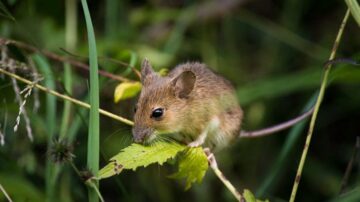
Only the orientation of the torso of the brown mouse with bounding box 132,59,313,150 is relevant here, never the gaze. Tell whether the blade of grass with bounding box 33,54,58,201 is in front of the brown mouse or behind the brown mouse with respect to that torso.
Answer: in front

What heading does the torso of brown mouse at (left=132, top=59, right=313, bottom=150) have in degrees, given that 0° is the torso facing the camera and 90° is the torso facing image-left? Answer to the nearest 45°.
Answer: approximately 45°

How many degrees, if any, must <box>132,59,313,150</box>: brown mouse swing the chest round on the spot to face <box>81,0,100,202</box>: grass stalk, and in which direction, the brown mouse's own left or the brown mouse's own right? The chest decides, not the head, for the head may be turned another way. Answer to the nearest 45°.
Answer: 0° — it already faces it

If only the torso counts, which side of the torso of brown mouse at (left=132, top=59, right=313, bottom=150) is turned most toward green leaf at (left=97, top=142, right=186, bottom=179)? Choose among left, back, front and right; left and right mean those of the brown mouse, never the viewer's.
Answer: front
